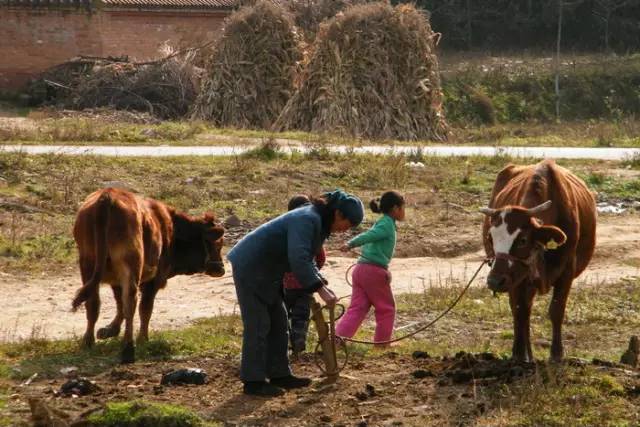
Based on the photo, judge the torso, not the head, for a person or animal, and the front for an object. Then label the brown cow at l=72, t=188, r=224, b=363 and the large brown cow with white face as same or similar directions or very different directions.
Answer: very different directions

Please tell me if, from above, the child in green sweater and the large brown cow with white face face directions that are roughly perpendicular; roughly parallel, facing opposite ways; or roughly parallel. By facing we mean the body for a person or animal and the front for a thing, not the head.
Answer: roughly perpendicular

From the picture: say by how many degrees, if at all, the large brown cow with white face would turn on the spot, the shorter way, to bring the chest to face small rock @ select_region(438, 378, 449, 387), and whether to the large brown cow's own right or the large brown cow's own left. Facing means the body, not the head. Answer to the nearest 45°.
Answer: approximately 45° to the large brown cow's own right

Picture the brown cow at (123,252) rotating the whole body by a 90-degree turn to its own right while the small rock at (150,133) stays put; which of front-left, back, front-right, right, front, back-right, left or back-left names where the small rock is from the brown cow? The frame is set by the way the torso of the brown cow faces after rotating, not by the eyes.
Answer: back-left

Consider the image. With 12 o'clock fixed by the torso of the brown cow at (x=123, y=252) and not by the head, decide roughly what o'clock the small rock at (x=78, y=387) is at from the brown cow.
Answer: The small rock is roughly at 5 o'clock from the brown cow.

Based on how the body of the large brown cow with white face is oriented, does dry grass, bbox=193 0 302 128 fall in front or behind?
behind

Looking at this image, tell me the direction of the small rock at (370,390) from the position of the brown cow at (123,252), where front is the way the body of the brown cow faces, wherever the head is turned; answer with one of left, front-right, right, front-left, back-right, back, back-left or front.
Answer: right

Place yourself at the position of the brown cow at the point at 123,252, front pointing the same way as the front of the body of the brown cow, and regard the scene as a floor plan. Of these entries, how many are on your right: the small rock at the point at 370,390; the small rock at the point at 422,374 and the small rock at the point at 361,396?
3

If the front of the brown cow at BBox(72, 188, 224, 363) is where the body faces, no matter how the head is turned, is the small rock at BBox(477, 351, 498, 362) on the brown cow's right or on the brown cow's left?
on the brown cow's right

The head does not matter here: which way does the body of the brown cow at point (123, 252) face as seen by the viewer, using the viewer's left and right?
facing away from the viewer and to the right of the viewer

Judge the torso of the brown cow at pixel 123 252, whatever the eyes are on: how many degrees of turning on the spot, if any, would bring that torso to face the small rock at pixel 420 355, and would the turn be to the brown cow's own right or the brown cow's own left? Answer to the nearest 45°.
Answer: approximately 45° to the brown cow's own right

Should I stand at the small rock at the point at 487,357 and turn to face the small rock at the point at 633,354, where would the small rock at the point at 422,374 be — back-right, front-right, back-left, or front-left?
back-right

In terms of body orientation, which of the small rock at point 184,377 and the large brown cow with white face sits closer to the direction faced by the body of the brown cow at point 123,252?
the large brown cow with white face

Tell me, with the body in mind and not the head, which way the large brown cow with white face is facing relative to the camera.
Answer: toward the camera

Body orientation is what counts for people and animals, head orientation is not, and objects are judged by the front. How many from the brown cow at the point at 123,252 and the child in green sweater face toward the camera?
0
